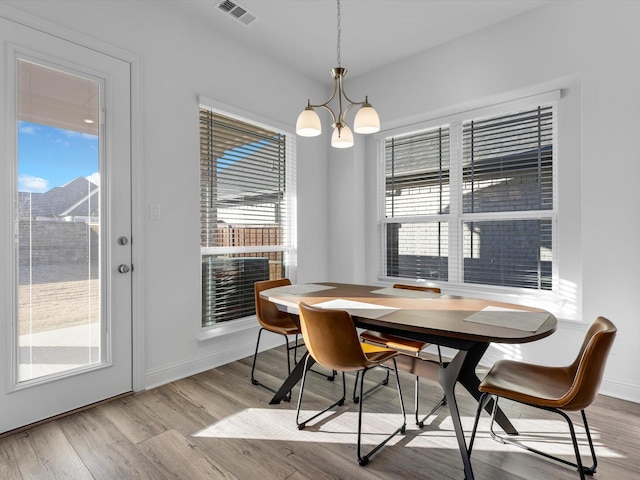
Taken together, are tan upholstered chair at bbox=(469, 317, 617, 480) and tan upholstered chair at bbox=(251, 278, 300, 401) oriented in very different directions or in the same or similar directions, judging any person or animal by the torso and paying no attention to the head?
very different directions

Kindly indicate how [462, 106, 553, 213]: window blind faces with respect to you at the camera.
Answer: facing the viewer and to the left of the viewer

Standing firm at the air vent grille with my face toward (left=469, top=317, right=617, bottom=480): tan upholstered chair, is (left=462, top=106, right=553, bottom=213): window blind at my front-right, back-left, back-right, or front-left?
front-left

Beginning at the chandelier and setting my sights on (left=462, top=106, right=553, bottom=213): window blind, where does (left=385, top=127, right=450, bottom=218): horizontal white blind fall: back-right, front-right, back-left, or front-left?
front-left

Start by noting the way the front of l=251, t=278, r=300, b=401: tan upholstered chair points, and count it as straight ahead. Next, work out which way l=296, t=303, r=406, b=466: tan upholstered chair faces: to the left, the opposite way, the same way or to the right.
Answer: to the left

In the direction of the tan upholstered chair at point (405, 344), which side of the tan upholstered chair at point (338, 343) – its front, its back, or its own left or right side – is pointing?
front

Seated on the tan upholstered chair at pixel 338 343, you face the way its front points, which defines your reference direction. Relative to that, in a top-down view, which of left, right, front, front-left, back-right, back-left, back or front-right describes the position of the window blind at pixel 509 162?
front

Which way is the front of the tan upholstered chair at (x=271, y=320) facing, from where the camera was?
facing the viewer and to the right of the viewer

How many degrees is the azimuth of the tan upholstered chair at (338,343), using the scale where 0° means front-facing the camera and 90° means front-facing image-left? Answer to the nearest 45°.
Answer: approximately 225°

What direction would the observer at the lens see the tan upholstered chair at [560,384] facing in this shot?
facing to the left of the viewer

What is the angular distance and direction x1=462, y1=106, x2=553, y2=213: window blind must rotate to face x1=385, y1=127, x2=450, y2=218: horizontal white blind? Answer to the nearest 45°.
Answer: approximately 45° to its right

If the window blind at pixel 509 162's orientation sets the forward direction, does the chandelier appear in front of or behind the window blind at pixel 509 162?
in front

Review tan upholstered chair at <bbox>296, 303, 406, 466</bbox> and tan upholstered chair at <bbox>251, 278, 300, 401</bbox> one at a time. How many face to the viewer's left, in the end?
0

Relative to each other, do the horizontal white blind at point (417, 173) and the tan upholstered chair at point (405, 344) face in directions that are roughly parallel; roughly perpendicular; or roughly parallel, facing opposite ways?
roughly parallel
